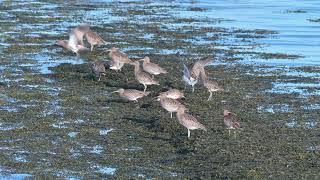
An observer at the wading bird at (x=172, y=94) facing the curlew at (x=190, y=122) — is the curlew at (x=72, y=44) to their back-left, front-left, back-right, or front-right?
back-right

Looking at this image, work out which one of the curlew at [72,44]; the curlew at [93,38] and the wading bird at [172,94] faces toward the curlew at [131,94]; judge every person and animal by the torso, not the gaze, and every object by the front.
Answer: the wading bird

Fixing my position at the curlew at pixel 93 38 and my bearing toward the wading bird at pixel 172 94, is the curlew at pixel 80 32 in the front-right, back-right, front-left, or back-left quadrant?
back-right

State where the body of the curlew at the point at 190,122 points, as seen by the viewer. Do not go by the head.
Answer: to the viewer's left

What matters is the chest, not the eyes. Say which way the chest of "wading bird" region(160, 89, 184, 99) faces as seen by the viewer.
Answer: to the viewer's left

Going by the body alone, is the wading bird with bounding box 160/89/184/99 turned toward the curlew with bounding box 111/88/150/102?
yes

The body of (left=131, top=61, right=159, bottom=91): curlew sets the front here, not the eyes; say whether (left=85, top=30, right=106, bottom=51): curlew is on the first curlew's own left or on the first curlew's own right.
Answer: on the first curlew's own right
